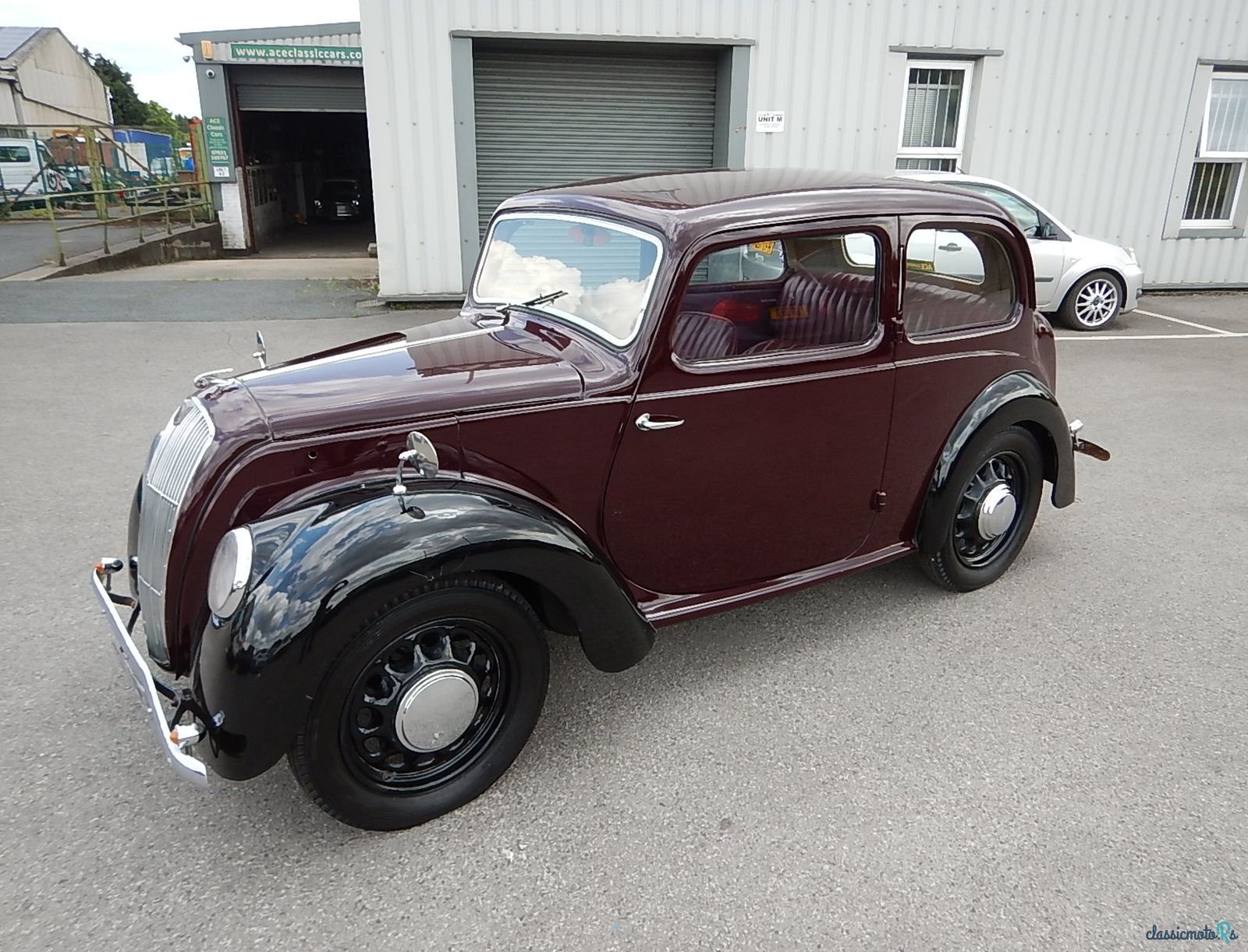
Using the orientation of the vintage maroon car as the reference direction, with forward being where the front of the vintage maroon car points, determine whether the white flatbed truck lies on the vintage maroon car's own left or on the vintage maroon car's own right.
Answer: on the vintage maroon car's own right

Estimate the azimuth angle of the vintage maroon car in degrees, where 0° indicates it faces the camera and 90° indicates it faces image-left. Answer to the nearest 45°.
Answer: approximately 45°

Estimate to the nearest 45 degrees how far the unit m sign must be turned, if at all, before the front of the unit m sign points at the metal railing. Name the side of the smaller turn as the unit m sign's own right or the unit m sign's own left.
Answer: approximately 135° to the unit m sign's own right

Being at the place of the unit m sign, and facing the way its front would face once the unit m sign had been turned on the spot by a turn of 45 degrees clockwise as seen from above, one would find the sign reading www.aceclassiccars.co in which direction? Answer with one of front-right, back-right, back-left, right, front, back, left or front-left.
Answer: right

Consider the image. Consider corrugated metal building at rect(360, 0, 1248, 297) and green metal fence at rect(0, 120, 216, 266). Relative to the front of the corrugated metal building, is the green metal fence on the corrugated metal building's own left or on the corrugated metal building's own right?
on the corrugated metal building's own right

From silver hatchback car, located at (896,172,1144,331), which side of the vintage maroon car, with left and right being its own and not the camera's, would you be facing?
back

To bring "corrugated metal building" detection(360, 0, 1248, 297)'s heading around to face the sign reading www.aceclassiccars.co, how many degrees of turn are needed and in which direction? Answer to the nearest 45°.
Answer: approximately 135° to its right

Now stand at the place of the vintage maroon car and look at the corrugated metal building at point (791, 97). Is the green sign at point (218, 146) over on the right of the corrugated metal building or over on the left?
left

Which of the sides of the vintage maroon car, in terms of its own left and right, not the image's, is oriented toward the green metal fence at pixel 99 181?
right

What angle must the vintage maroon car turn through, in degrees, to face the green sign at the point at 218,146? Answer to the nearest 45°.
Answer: approximately 90° to its right

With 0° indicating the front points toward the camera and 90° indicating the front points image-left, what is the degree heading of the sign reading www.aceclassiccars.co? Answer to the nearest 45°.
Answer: approximately 0°

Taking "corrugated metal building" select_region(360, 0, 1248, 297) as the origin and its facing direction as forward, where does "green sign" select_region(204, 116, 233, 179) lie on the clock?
The green sign is roughly at 4 o'clock from the corrugated metal building.

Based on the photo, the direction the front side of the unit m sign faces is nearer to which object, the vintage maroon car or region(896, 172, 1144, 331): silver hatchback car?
the vintage maroon car

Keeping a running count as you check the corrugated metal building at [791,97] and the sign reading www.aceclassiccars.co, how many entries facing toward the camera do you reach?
2

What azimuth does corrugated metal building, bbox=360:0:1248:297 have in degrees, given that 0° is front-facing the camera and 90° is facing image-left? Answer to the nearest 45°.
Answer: approximately 0°
